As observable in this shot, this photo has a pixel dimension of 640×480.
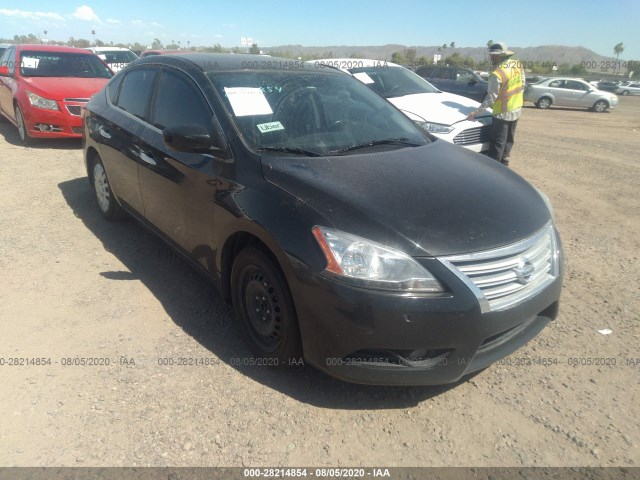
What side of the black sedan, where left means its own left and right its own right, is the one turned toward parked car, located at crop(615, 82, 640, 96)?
left

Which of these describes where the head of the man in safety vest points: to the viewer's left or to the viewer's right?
to the viewer's left

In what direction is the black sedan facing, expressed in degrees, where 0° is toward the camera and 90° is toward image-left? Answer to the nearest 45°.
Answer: approximately 315°

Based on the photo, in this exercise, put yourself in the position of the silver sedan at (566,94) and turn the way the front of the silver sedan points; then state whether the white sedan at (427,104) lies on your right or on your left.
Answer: on your right

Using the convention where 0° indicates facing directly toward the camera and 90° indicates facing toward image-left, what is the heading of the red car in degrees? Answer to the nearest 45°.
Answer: approximately 315°

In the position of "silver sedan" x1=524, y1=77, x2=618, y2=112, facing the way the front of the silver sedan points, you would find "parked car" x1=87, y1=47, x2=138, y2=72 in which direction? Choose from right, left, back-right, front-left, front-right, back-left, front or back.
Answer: back-right

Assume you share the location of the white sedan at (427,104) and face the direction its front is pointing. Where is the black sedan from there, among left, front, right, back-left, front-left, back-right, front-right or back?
front-right

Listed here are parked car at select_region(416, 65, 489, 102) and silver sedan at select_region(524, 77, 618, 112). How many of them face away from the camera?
0
